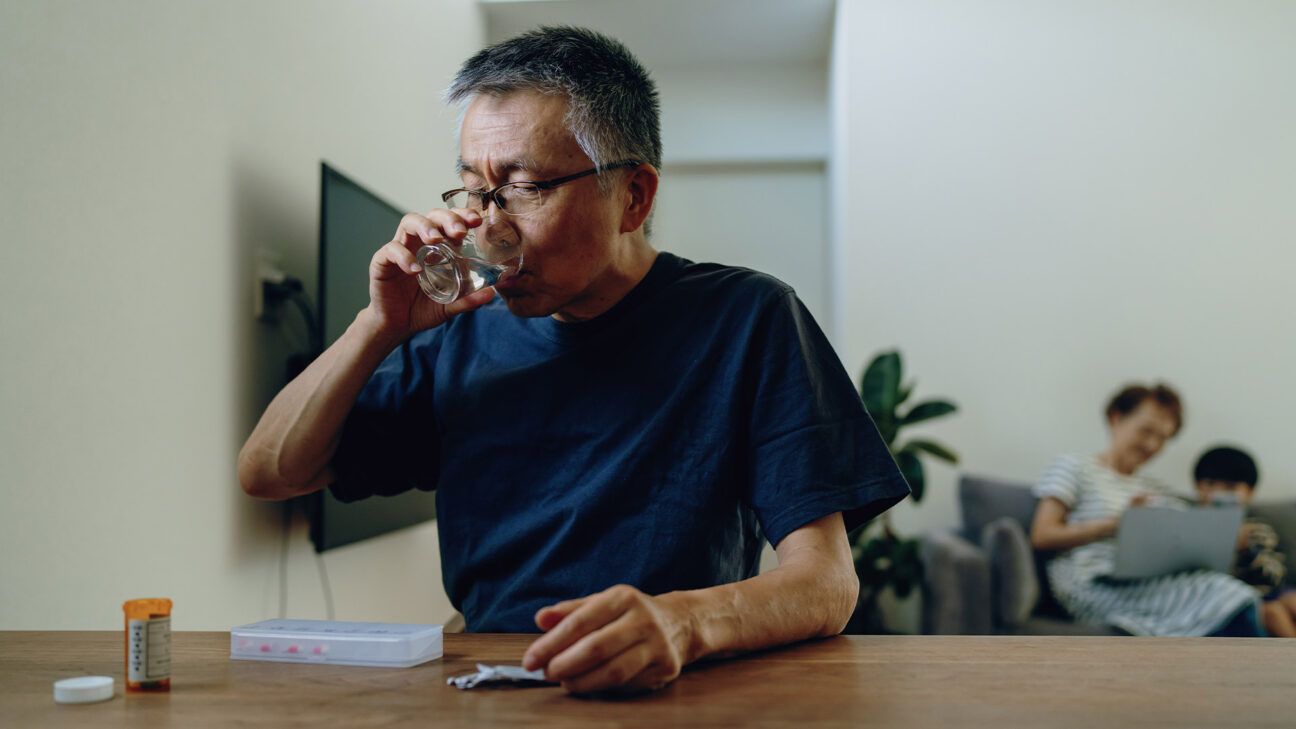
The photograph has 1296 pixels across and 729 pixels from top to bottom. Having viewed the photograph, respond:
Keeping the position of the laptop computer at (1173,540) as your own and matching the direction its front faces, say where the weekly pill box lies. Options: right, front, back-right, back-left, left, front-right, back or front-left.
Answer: back

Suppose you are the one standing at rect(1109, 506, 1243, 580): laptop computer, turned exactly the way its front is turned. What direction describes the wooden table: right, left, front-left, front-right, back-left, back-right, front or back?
back

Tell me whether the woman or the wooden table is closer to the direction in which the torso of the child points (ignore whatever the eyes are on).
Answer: the wooden table

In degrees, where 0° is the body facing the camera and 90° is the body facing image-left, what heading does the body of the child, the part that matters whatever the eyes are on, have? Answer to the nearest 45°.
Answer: approximately 0°

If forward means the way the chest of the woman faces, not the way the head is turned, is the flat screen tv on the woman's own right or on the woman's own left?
on the woman's own right

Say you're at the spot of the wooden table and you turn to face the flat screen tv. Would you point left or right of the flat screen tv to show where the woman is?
right

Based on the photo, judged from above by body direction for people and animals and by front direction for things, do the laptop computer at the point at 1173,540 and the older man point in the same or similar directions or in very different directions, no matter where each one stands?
very different directions

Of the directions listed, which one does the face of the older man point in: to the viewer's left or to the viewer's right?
to the viewer's left

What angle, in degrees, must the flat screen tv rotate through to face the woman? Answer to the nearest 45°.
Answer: approximately 45° to its left

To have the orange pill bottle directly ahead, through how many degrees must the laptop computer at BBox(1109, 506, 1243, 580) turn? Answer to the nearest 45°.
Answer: approximately 180°

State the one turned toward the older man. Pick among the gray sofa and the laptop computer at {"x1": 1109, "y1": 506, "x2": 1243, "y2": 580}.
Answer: the gray sofa
